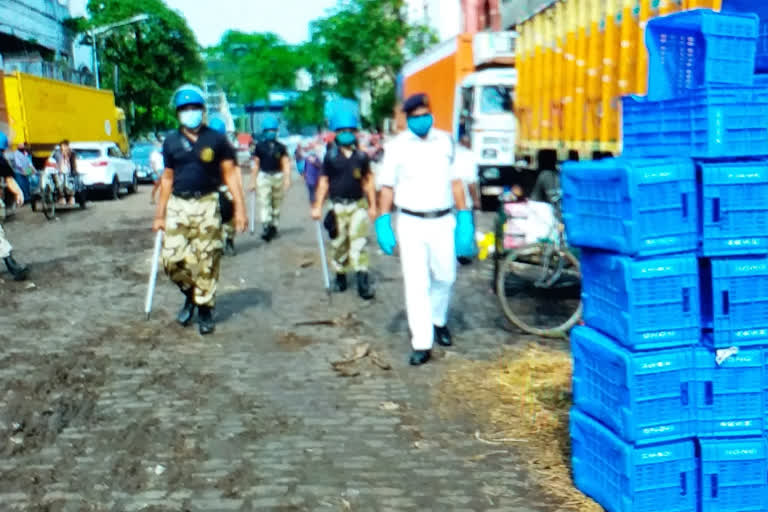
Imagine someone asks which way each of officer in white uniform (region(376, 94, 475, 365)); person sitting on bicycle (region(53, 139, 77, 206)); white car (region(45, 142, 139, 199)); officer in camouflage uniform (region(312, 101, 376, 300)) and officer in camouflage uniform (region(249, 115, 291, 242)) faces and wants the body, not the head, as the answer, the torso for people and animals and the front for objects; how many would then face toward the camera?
4

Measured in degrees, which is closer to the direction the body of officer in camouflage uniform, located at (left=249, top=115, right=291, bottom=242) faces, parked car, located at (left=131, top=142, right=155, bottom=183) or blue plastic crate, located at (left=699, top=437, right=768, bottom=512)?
the blue plastic crate

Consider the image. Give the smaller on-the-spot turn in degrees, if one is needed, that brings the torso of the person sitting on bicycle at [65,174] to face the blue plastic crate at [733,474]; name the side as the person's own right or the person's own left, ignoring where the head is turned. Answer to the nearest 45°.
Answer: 0° — they already face it

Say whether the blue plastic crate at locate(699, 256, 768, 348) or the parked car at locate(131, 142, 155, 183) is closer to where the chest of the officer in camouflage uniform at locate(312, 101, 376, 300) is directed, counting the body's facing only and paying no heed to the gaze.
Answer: the blue plastic crate

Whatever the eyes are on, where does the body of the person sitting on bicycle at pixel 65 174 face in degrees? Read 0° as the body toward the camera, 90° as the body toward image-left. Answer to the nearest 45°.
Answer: approximately 0°

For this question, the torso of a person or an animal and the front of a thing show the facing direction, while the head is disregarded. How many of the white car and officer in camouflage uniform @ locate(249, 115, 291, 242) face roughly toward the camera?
1

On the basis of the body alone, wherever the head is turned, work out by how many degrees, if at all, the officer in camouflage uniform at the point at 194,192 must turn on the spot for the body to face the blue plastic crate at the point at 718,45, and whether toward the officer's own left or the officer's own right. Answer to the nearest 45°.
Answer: approximately 45° to the officer's own left
